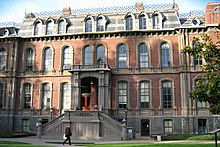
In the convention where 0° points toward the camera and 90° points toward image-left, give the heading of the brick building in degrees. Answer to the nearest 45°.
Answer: approximately 0°
